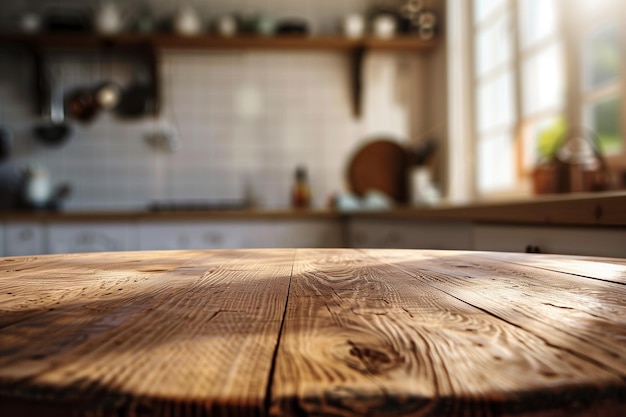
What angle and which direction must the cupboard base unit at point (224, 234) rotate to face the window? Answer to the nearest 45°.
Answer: approximately 90° to its left

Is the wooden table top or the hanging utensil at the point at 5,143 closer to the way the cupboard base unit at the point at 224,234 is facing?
the wooden table top

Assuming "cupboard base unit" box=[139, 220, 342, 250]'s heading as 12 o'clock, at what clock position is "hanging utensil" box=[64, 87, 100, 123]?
The hanging utensil is roughly at 4 o'clock from the cupboard base unit.

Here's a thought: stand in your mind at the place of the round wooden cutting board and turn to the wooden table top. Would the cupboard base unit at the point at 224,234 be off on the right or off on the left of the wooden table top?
right

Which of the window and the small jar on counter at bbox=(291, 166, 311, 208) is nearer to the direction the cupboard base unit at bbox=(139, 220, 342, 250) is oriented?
the window

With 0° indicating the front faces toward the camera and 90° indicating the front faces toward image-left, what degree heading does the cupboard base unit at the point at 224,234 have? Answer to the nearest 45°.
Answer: approximately 0°

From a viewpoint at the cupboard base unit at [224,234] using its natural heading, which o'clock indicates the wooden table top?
The wooden table top is roughly at 12 o'clock from the cupboard base unit.
